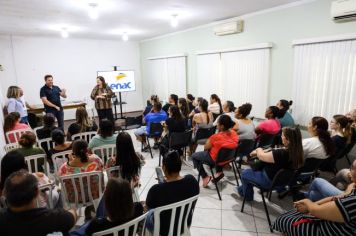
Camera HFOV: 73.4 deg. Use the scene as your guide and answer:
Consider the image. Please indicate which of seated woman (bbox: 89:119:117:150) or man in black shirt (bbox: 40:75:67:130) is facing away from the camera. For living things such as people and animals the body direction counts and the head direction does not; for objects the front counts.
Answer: the seated woman

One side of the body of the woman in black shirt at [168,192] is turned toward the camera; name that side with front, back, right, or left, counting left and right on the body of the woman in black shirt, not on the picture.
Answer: back

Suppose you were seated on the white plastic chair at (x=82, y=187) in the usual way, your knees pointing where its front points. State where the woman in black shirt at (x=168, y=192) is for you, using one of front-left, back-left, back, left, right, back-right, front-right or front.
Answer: back-right

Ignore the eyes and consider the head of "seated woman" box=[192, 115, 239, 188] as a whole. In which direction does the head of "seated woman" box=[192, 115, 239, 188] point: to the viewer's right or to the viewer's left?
to the viewer's left

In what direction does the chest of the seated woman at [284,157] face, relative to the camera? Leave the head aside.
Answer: to the viewer's left

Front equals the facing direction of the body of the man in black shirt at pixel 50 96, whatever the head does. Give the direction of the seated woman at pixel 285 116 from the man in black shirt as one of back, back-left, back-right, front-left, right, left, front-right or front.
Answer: front

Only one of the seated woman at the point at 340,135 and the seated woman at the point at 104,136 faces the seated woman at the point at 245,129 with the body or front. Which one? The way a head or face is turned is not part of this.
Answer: the seated woman at the point at 340,135

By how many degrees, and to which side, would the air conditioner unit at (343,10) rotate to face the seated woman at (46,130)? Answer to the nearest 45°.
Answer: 0° — it already faces them

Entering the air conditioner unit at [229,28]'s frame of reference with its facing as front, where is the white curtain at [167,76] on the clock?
The white curtain is roughly at 3 o'clock from the air conditioner unit.

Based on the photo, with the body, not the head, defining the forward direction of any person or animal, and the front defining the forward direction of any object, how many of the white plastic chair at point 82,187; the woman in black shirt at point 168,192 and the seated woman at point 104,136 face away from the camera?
3

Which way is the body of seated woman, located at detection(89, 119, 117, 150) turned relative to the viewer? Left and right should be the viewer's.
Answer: facing away from the viewer

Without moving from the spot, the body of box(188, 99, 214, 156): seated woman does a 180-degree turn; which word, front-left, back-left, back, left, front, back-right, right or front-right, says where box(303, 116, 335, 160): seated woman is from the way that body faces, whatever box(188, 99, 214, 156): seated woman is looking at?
front

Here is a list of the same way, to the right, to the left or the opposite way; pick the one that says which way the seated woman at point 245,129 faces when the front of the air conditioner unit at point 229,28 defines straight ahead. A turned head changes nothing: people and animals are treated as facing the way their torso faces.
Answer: to the right

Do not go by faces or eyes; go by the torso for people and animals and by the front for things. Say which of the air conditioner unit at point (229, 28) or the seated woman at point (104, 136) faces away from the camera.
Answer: the seated woman

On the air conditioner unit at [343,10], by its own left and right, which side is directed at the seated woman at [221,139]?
front

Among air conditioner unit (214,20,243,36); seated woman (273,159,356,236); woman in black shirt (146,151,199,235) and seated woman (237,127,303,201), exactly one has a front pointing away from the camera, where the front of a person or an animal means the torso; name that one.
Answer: the woman in black shirt

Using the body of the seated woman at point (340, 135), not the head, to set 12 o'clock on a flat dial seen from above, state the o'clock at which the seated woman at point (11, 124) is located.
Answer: the seated woman at point (11, 124) is roughly at 11 o'clock from the seated woman at point (340, 135).

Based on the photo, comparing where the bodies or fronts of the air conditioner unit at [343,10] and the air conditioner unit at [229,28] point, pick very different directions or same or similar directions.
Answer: same or similar directions

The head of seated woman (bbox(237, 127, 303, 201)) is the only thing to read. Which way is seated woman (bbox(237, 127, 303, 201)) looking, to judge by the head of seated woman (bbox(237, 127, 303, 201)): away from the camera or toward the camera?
away from the camera

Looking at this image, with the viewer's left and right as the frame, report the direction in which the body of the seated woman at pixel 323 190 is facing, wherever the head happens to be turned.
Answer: facing to the left of the viewer
